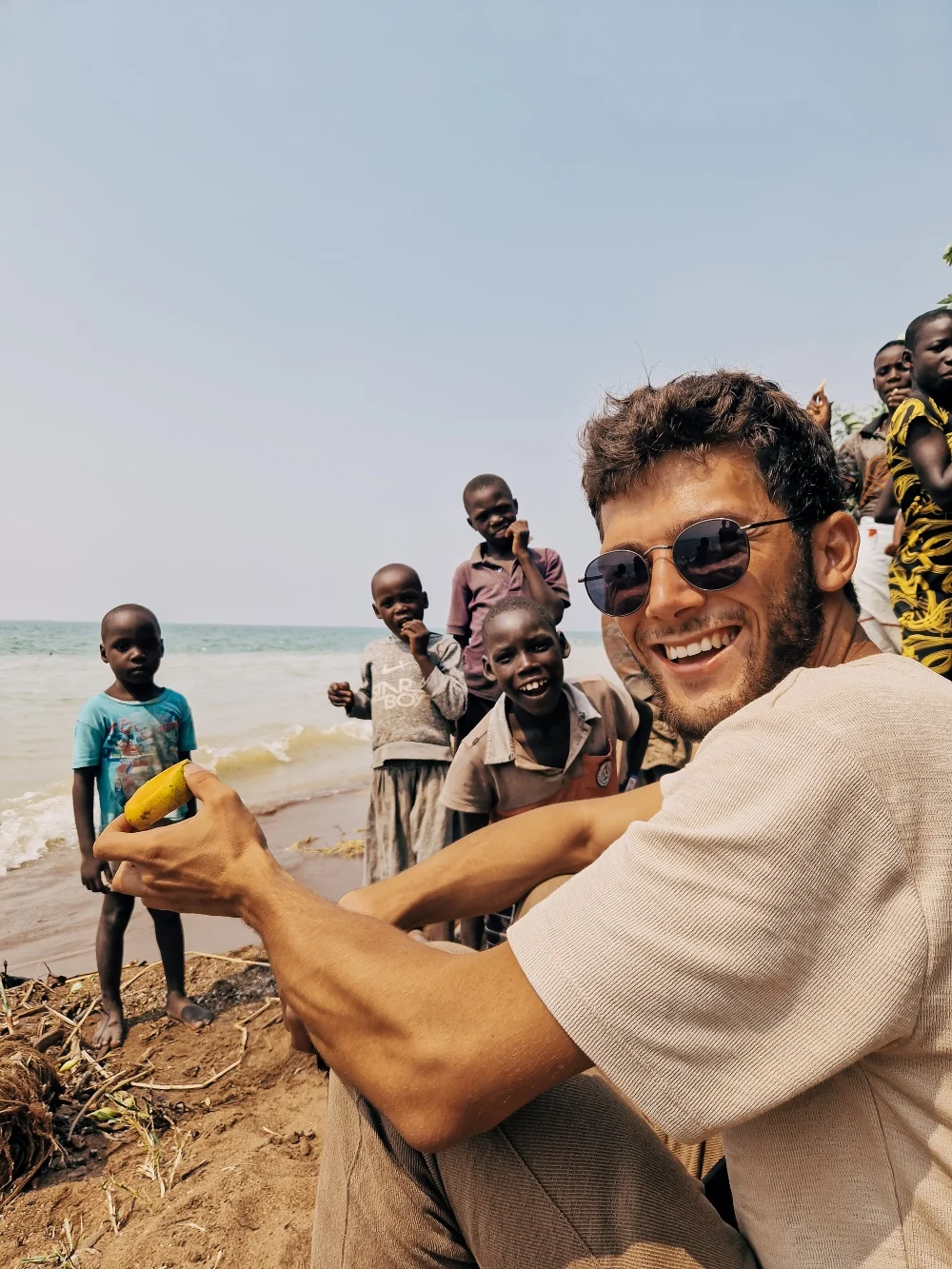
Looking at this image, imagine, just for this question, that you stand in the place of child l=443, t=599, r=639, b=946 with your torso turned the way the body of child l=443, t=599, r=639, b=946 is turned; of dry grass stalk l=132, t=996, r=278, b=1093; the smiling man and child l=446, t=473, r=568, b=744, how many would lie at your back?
1

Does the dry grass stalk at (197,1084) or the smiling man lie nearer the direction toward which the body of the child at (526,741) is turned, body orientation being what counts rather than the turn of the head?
the smiling man

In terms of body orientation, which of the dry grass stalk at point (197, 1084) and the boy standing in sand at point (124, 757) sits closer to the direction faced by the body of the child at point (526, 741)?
the dry grass stalk

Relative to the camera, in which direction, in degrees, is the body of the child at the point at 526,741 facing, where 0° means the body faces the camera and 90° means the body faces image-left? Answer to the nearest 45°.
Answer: approximately 0°

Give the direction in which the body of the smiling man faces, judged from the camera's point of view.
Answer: to the viewer's left

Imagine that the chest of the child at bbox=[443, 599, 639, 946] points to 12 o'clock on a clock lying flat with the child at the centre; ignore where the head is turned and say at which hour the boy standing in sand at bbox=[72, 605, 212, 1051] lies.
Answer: The boy standing in sand is roughly at 3 o'clock from the child.

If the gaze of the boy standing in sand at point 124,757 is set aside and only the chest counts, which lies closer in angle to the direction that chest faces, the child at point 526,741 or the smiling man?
the smiling man
